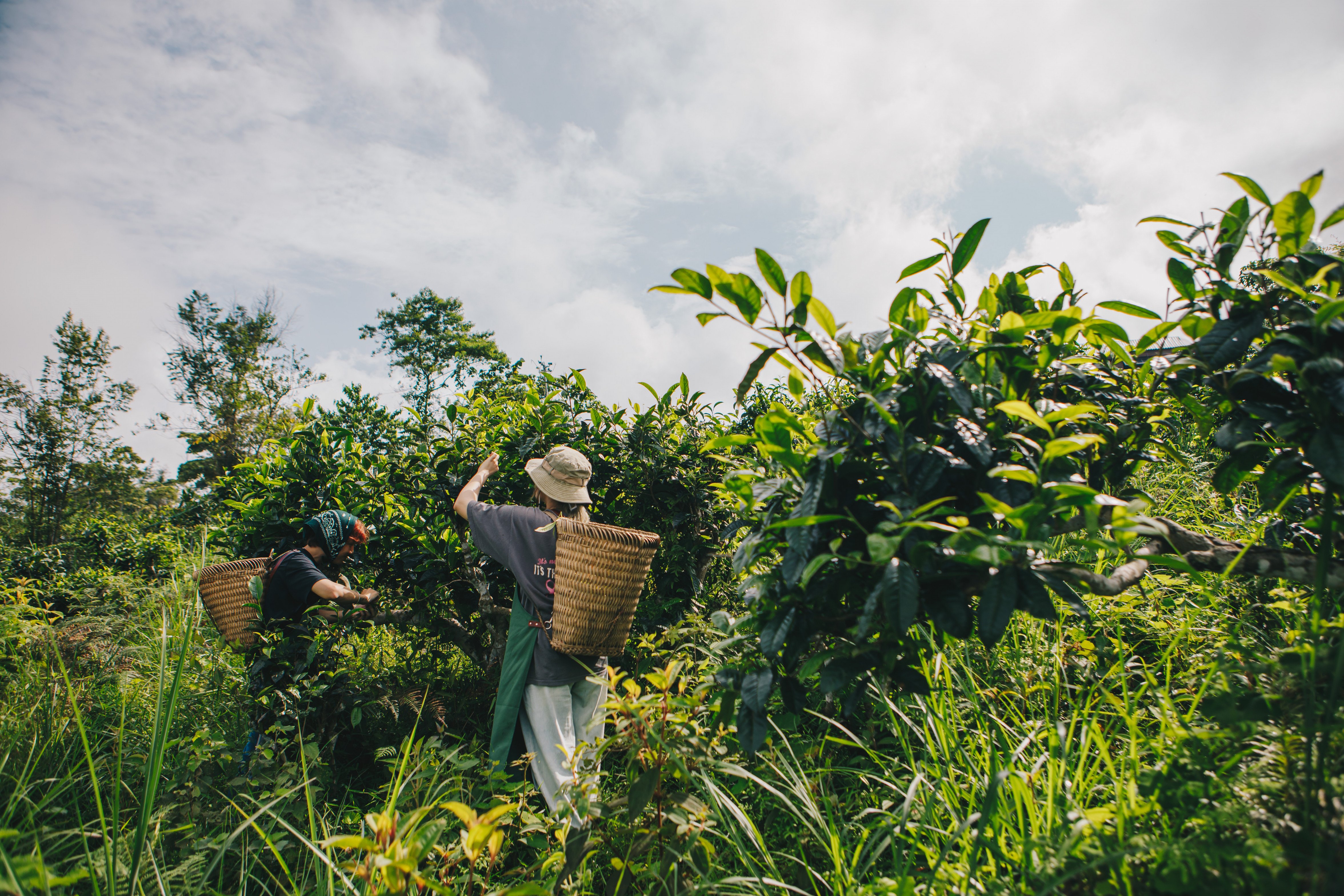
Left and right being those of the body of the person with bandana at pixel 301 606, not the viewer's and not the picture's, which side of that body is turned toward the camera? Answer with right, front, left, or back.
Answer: right

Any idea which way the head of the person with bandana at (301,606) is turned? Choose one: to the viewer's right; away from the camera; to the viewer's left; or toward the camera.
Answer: to the viewer's right

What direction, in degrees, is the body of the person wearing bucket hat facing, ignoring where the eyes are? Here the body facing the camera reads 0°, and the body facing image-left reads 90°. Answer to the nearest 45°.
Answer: approximately 135°

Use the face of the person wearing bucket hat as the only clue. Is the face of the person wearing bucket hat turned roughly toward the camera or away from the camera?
away from the camera
